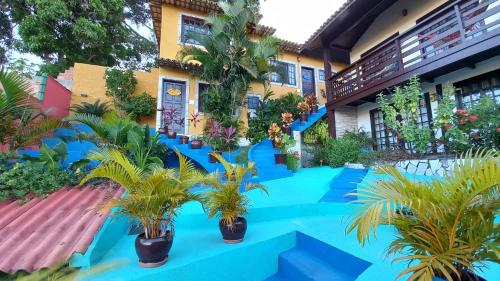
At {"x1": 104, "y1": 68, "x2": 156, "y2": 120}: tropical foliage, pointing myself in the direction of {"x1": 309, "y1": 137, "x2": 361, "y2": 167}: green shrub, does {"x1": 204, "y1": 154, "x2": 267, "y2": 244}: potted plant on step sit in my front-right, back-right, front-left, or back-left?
front-right

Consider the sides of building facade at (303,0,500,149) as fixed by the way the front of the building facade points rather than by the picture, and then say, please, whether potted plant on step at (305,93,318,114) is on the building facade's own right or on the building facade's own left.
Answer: on the building facade's own right

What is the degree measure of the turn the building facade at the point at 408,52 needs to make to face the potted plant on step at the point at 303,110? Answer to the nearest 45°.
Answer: approximately 45° to its right

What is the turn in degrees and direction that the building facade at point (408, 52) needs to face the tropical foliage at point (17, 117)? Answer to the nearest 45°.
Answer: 0° — it already faces it

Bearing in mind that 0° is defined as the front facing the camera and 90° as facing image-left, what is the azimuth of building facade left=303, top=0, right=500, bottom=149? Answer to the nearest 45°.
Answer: approximately 45°

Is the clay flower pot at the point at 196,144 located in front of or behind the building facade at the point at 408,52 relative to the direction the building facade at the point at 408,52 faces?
in front

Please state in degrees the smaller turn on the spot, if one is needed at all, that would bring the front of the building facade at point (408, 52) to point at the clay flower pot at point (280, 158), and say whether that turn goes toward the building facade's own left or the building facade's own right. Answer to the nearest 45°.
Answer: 0° — it already faces it

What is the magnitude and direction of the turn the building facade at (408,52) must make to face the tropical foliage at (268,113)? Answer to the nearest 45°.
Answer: approximately 45° to its right

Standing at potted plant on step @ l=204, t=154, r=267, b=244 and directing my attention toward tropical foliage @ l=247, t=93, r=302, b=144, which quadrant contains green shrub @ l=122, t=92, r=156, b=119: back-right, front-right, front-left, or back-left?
front-left

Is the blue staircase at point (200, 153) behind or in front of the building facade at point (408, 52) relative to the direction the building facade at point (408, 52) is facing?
in front

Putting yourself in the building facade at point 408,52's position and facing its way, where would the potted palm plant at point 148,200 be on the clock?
The potted palm plant is roughly at 11 o'clock from the building facade.
